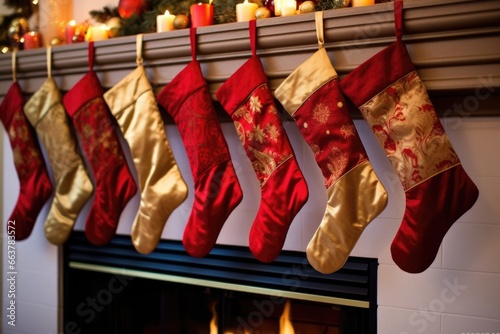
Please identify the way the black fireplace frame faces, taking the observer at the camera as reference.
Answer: facing the viewer and to the left of the viewer

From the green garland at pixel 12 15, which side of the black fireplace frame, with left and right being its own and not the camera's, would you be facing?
right

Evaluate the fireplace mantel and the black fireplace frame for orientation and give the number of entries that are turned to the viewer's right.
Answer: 0

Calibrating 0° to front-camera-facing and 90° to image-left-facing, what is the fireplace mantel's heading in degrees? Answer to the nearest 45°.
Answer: approximately 45°

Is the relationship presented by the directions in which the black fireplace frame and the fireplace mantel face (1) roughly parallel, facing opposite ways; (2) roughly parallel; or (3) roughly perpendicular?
roughly parallel
